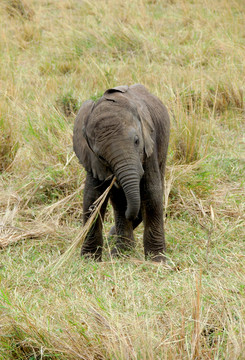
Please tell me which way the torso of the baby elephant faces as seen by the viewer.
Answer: toward the camera
